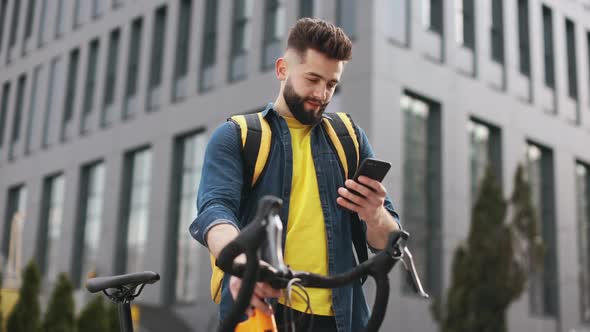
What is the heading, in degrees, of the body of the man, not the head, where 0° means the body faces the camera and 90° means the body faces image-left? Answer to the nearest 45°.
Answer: approximately 315°

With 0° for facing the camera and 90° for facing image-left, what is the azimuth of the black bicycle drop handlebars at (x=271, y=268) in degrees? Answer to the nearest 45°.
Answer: approximately 315°

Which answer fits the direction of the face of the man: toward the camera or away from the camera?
toward the camera
